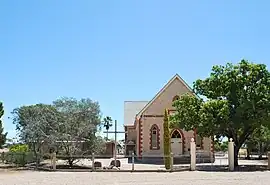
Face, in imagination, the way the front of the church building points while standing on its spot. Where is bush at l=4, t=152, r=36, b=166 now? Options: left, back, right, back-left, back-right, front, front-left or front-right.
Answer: front-right

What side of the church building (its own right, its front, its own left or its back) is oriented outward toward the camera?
front

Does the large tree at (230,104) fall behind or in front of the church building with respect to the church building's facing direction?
in front

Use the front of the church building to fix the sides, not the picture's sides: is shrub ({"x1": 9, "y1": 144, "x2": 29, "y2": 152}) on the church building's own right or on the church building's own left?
on the church building's own right

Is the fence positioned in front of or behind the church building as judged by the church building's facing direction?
in front

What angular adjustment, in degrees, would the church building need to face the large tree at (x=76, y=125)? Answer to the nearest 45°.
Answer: approximately 45° to its right

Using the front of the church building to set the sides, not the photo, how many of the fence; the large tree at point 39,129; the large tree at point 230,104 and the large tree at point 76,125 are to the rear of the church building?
0

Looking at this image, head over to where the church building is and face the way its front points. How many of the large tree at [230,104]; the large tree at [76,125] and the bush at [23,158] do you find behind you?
0

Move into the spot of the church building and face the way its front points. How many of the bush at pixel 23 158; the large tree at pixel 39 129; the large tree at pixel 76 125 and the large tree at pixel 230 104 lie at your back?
0

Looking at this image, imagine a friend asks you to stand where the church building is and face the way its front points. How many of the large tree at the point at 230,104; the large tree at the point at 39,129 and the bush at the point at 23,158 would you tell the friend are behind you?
0

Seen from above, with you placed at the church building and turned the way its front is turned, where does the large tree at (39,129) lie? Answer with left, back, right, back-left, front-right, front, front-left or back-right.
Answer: front-right

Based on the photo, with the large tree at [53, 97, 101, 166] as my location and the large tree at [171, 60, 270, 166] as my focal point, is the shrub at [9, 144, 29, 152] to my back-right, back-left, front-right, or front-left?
back-left
